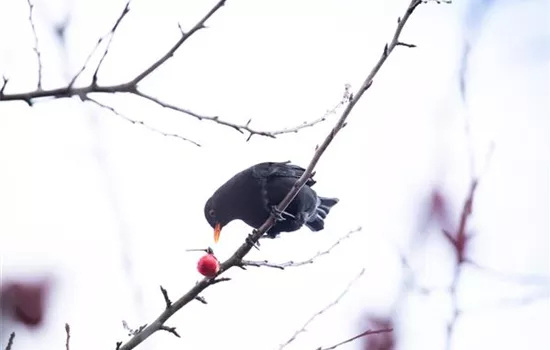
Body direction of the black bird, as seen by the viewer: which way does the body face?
to the viewer's left
